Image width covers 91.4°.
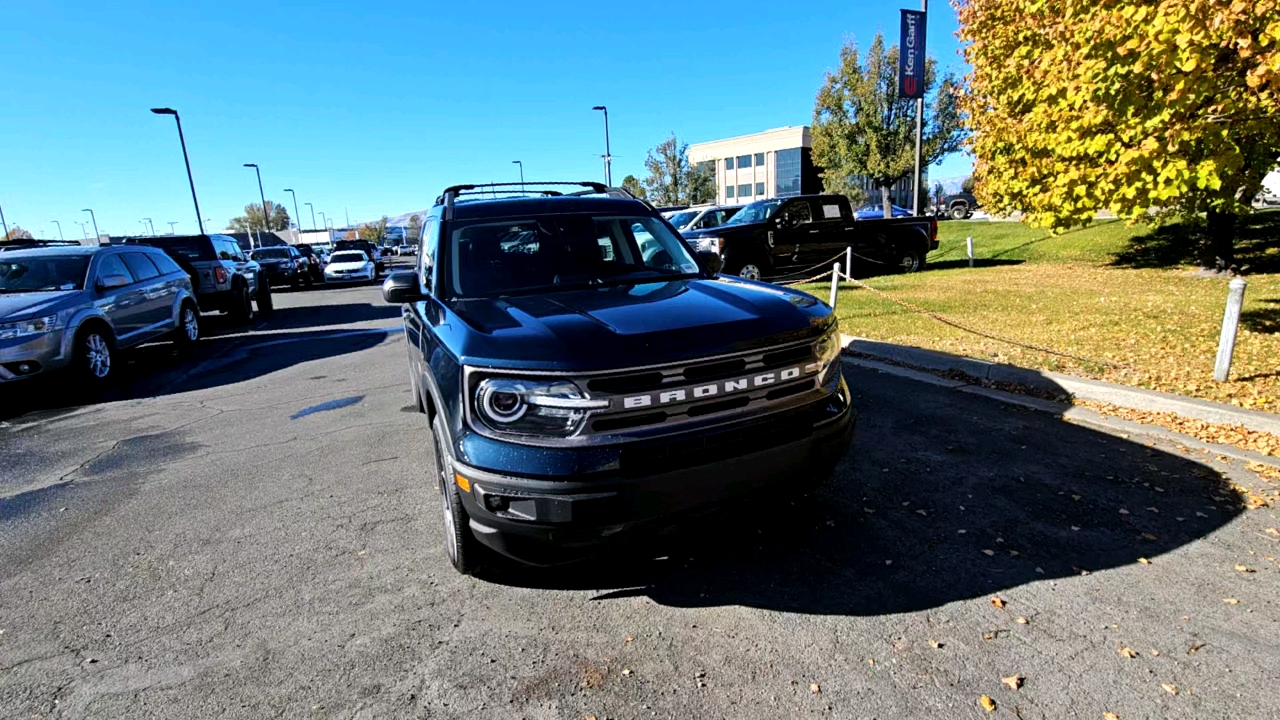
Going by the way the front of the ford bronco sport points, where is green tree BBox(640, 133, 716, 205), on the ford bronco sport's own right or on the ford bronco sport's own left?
on the ford bronco sport's own left

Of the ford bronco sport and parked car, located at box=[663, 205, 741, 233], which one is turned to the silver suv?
the parked car

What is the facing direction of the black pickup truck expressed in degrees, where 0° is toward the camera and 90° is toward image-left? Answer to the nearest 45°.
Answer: approximately 45°

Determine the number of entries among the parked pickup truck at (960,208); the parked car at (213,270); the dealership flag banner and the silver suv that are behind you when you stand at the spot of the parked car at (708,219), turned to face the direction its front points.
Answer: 2

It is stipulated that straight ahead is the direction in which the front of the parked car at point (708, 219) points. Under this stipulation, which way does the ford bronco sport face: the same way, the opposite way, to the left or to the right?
to the left

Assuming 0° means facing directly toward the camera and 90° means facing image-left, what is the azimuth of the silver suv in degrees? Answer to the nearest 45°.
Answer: approximately 45°

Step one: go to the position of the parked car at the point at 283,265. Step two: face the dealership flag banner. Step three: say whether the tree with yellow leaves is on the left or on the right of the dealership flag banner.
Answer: right

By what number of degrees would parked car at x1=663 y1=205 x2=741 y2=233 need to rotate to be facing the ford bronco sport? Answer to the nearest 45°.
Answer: approximately 45° to its left

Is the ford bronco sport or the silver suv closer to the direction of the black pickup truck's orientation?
the silver suv

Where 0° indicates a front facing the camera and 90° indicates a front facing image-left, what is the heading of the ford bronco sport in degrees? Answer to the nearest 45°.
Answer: approximately 315°

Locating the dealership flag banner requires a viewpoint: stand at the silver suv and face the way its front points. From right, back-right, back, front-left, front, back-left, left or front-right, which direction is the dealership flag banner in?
back-left

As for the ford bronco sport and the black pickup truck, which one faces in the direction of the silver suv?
the black pickup truck

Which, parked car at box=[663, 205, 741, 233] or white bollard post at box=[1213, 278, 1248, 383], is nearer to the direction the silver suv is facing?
the white bollard post

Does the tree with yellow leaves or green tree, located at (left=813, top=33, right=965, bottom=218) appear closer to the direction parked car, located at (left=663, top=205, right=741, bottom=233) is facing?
the tree with yellow leaves
